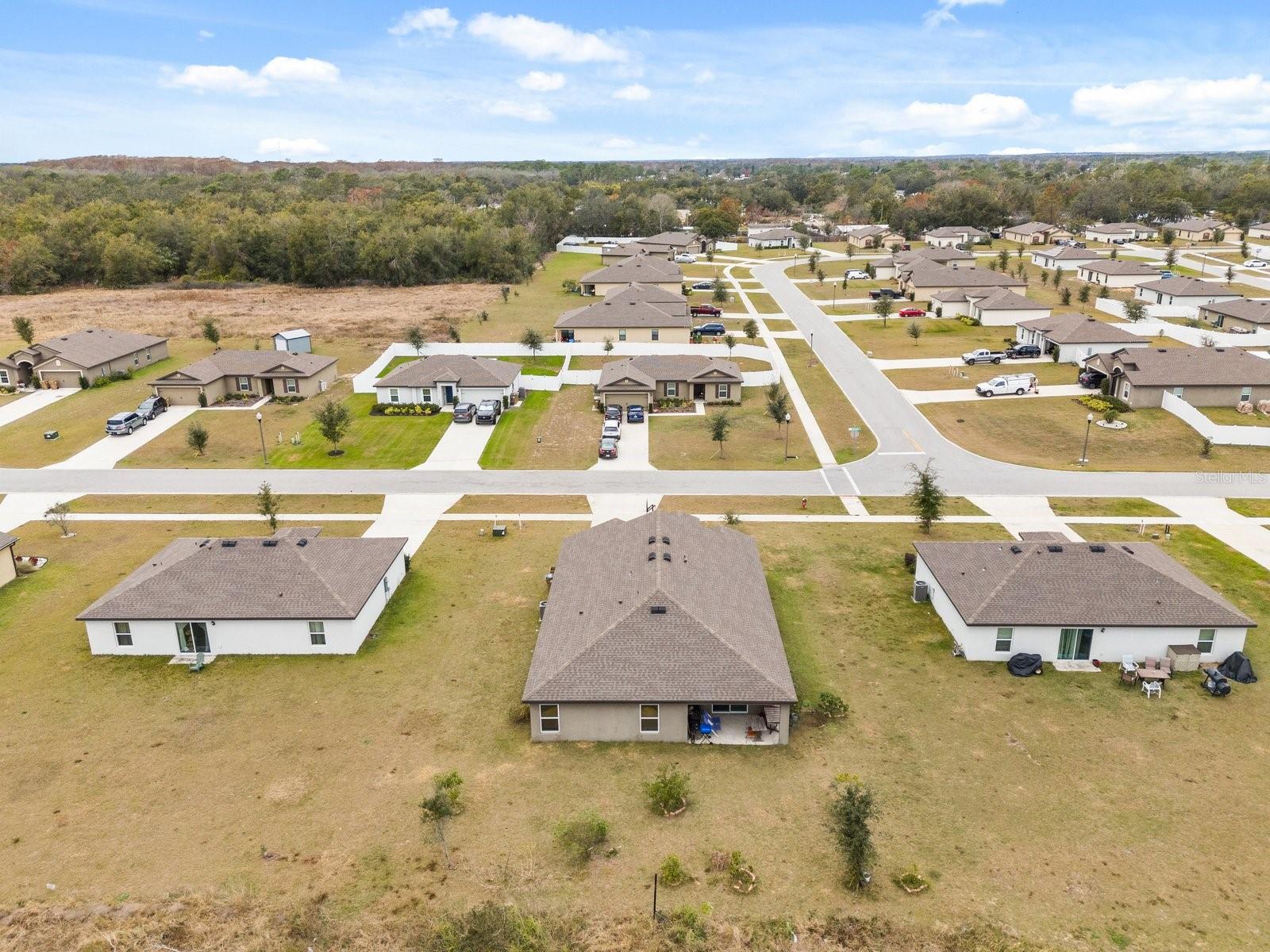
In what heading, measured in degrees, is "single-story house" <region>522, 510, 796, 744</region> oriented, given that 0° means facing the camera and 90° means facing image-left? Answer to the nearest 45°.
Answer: approximately 180°

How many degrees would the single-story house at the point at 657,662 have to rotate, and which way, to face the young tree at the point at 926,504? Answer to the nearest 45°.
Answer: approximately 45° to its right

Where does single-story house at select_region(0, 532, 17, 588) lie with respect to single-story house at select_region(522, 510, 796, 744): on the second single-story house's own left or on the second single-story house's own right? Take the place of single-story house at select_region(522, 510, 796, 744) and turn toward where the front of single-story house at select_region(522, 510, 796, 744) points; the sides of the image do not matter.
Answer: on the second single-story house's own left

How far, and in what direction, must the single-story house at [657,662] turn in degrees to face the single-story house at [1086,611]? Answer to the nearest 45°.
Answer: approximately 90° to its right

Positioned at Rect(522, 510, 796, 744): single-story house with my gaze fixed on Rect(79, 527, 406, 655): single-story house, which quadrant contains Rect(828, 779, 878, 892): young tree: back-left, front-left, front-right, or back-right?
back-left

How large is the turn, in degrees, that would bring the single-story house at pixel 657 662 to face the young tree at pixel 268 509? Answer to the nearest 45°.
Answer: approximately 45° to its left

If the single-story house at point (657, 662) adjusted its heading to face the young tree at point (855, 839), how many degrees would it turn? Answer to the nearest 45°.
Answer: approximately 135° to its right

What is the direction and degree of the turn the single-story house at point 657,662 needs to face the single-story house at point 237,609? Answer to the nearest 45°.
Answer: approximately 90° to its left

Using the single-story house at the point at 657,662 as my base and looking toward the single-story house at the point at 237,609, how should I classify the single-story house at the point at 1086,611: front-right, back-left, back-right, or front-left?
back-right
